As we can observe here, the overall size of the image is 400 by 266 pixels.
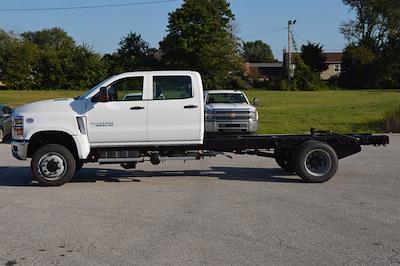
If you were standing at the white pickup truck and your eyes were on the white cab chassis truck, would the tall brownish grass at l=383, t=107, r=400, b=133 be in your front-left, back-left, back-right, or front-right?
back-left

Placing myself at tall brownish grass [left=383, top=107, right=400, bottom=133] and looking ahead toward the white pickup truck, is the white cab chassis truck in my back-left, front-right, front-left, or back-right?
front-left

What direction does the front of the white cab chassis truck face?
to the viewer's left

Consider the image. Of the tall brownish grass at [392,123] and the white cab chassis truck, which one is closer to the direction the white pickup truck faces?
the white cab chassis truck

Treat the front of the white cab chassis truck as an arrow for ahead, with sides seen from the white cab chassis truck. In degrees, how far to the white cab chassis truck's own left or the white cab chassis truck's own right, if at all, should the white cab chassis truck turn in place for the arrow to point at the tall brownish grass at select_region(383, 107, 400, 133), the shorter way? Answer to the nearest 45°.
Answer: approximately 135° to the white cab chassis truck's own right

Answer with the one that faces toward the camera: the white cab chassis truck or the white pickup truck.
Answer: the white pickup truck

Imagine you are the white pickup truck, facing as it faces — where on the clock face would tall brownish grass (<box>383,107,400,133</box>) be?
The tall brownish grass is roughly at 8 o'clock from the white pickup truck.

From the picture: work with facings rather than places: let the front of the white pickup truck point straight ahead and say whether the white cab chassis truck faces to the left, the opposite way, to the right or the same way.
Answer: to the right

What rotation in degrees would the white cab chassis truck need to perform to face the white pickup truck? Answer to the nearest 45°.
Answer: approximately 90° to its right

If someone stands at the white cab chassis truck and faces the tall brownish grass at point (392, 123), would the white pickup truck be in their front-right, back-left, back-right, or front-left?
front-left

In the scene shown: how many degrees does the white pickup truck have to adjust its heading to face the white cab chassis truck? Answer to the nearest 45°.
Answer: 0° — it already faces it

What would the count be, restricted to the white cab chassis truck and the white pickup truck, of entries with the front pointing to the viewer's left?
1

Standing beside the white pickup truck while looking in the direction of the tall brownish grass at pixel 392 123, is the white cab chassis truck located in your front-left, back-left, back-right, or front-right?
back-right

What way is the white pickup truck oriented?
toward the camera
